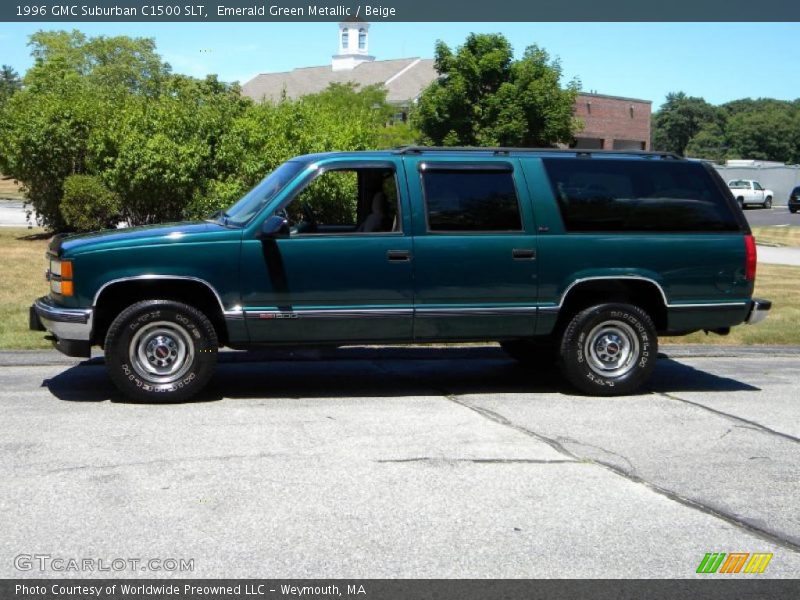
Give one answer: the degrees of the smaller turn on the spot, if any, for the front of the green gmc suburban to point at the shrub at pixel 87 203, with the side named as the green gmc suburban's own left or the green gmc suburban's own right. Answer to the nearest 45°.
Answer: approximately 45° to the green gmc suburban's own right

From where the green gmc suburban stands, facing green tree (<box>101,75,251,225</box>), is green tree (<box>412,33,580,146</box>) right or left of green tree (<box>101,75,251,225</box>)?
right

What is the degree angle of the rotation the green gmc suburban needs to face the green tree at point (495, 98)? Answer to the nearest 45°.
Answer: approximately 90° to its right

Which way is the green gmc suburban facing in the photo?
to the viewer's left

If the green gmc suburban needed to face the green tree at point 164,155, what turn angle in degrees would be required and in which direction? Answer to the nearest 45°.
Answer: approximately 45° to its right

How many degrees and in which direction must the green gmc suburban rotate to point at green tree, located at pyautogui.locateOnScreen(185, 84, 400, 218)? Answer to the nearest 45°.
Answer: approximately 90° to its right

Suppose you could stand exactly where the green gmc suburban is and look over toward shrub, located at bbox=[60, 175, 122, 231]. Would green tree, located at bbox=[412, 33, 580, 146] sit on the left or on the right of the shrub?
right
